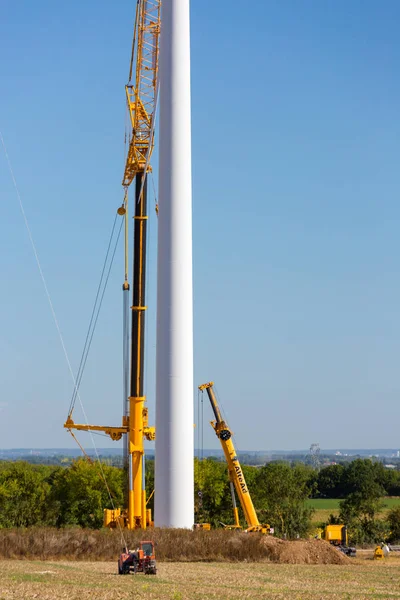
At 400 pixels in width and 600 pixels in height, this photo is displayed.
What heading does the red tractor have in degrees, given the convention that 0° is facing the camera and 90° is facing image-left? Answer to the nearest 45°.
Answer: approximately 45°

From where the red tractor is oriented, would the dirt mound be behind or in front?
behind
